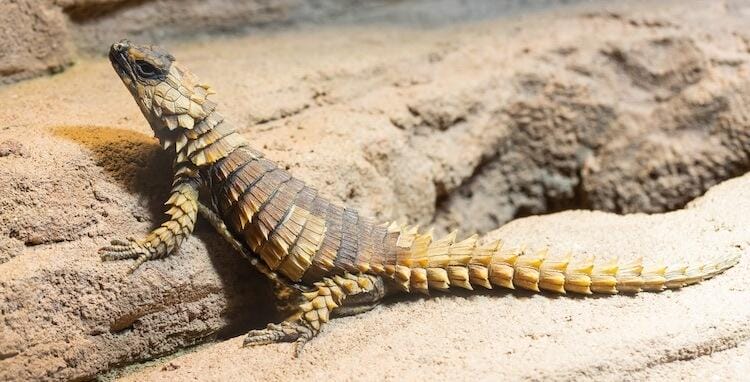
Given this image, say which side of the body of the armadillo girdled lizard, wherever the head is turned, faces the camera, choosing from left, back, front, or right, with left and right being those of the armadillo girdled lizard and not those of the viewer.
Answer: left
